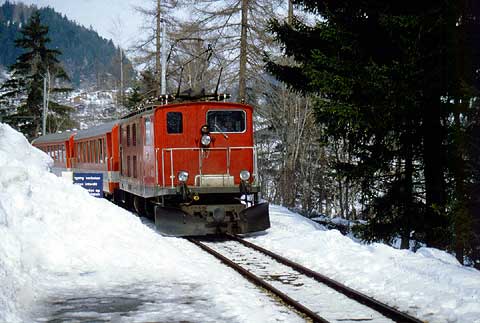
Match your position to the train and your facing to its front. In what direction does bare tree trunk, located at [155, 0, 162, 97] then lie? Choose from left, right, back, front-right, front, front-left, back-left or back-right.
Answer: back-left

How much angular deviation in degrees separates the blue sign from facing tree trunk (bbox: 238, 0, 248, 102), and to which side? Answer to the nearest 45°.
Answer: approximately 135° to its left

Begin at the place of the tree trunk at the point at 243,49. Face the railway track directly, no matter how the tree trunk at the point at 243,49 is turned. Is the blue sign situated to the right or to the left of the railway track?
right

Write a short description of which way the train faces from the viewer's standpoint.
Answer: facing the viewer and to the right of the viewer

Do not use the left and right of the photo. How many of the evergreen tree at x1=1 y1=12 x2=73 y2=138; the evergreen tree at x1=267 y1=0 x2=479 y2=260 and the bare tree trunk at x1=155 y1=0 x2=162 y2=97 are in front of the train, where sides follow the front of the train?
1

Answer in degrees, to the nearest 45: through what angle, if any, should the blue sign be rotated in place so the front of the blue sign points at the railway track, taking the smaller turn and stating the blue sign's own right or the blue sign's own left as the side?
0° — it already faces it

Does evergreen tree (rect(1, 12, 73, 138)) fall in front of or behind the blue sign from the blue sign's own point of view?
behind

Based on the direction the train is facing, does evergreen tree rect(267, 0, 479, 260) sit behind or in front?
in front
